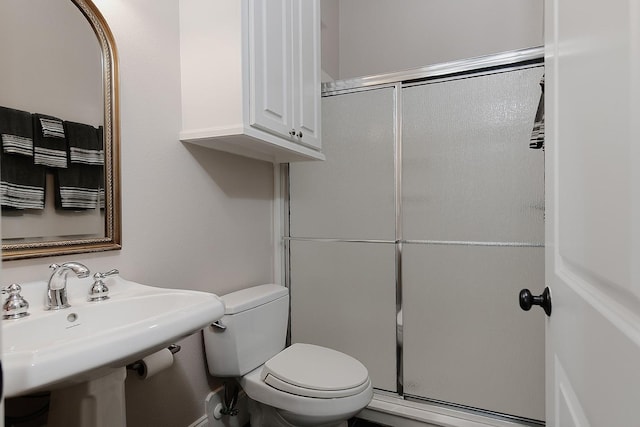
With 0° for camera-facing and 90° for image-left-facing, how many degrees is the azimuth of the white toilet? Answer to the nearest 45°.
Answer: approximately 315°

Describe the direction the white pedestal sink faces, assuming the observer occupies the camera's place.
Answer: facing the viewer and to the right of the viewer

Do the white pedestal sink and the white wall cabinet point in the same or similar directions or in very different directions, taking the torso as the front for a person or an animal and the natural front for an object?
same or similar directions

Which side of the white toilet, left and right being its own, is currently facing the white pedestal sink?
right

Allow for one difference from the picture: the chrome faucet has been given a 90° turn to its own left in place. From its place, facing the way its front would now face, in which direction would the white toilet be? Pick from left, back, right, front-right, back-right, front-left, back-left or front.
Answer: front-right

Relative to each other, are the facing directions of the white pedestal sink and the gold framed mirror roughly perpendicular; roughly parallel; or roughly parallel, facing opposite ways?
roughly parallel

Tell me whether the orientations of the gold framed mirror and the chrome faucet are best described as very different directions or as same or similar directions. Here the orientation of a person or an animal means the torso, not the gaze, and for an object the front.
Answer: same or similar directions

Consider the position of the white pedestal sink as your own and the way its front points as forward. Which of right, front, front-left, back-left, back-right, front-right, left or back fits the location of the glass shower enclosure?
front-left

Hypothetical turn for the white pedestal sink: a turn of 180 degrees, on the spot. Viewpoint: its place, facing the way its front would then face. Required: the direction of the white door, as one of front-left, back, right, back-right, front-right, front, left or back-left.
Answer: back
